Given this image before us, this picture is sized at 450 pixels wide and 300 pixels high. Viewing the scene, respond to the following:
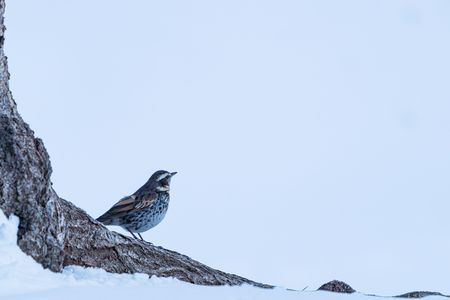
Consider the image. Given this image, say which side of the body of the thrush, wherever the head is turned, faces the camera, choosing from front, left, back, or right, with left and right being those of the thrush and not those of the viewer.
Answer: right

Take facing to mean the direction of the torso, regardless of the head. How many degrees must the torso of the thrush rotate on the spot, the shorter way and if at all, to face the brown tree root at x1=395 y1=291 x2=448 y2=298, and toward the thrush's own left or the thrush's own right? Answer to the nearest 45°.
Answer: approximately 45° to the thrush's own right
